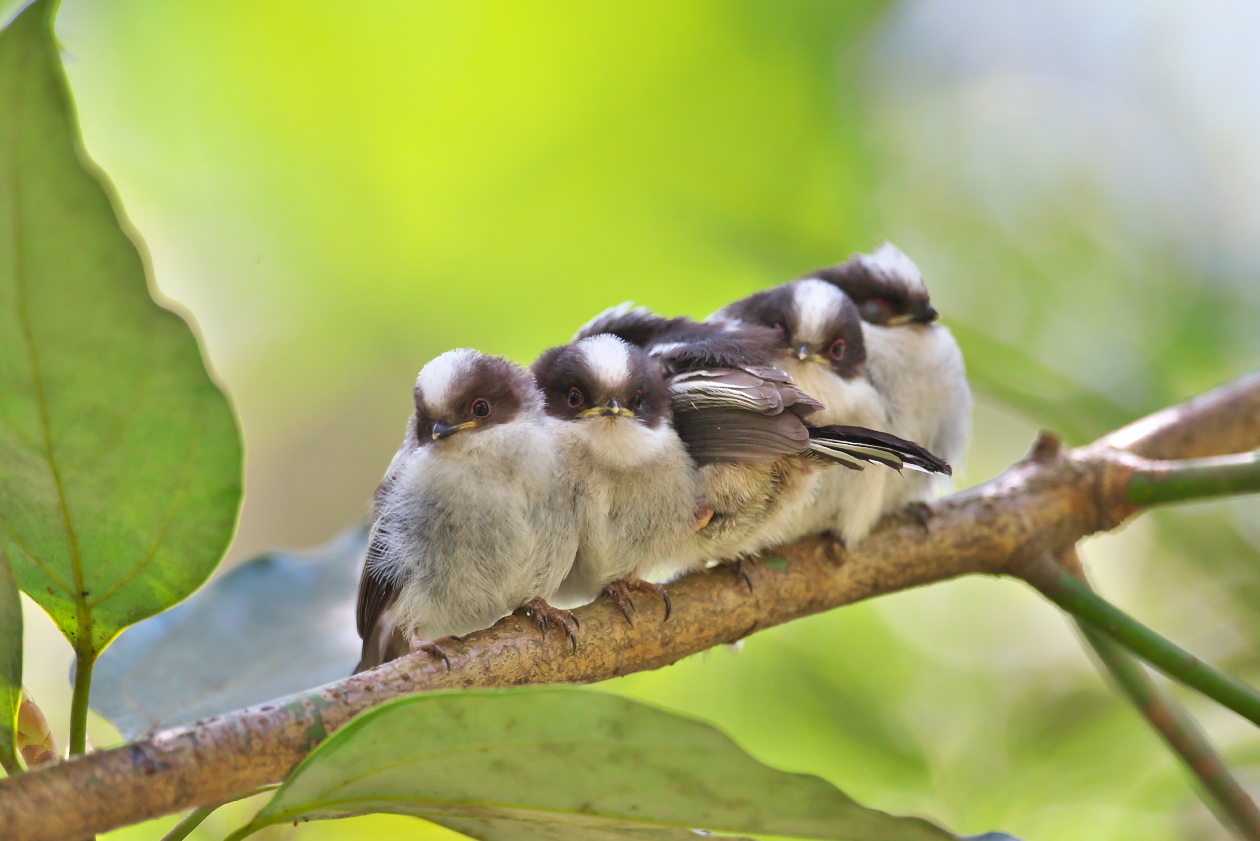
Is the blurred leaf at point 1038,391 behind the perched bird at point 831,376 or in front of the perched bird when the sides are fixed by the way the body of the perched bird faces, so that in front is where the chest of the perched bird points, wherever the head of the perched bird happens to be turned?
behind

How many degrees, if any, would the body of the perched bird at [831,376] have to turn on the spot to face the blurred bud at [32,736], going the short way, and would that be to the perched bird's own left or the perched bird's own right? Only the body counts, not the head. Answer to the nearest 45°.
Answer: approximately 45° to the perched bird's own right

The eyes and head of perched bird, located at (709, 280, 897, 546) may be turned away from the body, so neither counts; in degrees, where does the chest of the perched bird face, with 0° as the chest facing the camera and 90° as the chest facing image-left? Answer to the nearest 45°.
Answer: approximately 0°
